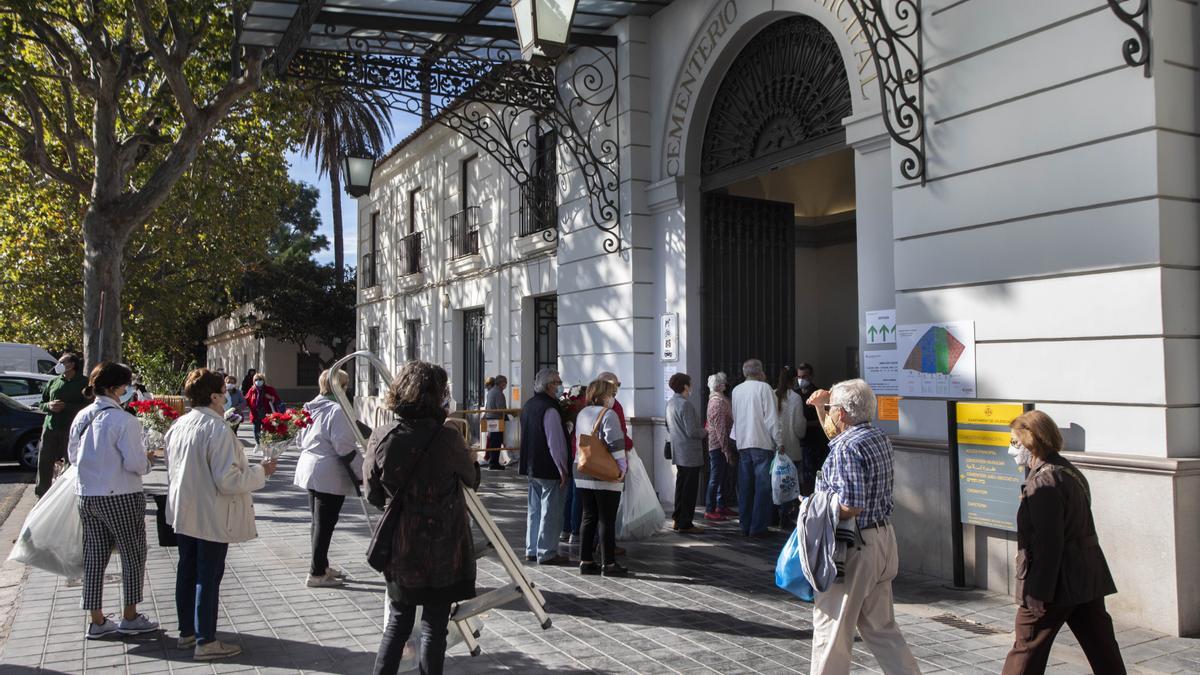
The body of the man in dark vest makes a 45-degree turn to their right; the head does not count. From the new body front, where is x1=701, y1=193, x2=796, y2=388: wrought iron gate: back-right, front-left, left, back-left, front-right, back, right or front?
front-left

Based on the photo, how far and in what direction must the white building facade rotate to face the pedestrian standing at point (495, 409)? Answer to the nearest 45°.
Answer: approximately 90° to its right

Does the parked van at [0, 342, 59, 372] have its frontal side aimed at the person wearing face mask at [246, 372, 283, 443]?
no

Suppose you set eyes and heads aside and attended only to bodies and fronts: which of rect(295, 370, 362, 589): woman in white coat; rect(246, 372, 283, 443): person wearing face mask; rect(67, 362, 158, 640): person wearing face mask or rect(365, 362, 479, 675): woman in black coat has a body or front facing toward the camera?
rect(246, 372, 283, 443): person wearing face mask

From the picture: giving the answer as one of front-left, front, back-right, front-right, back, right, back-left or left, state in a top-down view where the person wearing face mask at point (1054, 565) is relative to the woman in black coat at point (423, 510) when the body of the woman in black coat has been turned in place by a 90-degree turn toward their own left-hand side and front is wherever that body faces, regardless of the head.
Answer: back

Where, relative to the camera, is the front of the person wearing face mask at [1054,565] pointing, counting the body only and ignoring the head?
to the viewer's left

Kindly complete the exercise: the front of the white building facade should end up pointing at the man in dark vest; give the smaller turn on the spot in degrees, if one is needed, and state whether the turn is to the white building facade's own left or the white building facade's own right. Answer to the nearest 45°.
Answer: approximately 45° to the white building facade's own right

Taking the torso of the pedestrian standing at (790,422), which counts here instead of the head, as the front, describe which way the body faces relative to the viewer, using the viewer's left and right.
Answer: facing away from the viewer and to the right of the viewer

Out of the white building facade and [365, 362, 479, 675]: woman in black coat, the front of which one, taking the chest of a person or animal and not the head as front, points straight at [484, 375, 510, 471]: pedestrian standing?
the woman in black coat

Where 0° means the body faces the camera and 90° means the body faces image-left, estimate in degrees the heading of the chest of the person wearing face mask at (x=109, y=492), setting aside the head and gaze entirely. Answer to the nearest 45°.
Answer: approximately 225°

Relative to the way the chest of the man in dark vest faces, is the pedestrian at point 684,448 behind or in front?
in front

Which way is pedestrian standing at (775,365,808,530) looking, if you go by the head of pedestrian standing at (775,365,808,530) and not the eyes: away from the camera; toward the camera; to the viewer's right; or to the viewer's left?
away from the camera

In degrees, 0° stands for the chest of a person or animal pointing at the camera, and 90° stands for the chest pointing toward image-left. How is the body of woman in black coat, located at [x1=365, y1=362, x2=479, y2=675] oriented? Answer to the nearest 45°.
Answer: approximately 180°

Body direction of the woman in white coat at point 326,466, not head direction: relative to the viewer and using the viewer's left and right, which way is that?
facing away from the viewer and to the right of the viewer

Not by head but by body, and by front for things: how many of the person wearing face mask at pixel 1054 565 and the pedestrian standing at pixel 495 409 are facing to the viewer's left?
1

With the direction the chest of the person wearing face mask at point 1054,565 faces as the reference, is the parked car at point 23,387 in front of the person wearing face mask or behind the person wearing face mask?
in front
